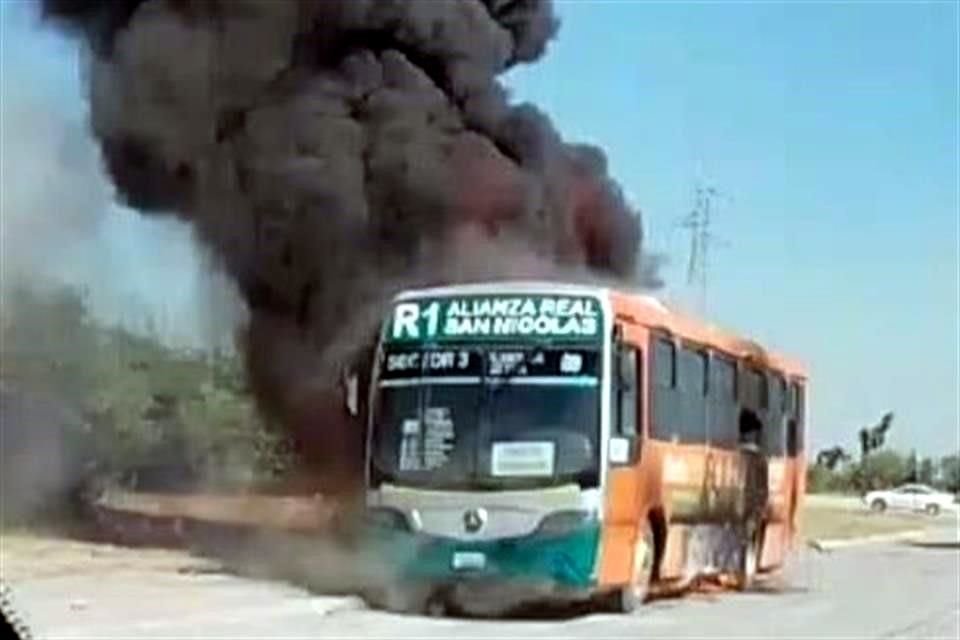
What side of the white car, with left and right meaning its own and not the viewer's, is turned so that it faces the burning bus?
left

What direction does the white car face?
to the viewer's left

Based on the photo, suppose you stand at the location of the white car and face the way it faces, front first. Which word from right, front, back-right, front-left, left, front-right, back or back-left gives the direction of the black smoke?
front-left

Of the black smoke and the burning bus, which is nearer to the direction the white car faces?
the black smoke
